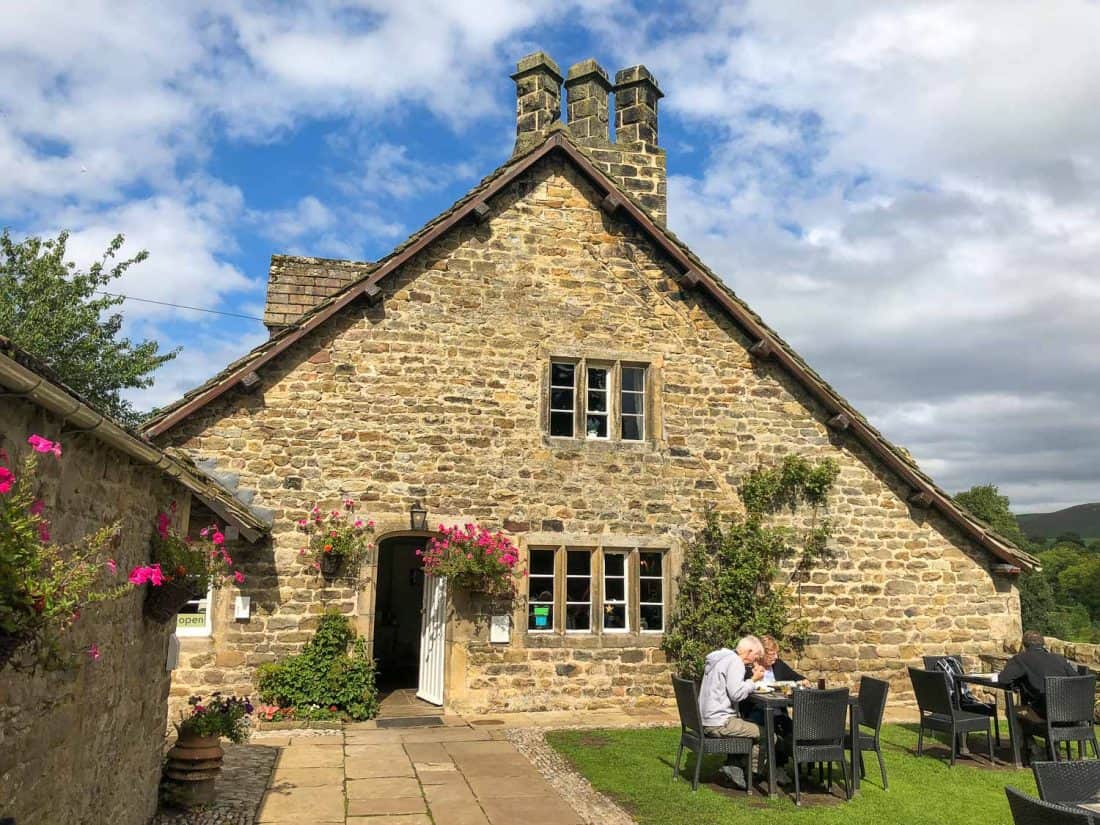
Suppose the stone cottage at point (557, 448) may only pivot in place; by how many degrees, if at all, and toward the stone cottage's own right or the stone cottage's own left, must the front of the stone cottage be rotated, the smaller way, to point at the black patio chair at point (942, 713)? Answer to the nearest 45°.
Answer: approximately 45° to the stone cottage's own left

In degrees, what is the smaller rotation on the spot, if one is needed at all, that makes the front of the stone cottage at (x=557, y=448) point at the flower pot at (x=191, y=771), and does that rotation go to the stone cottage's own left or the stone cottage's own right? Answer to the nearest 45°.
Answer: approximately 45° to the stone cottage's own right

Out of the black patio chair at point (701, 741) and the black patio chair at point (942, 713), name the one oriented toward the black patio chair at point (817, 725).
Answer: the black patio chair at point (701, 741)

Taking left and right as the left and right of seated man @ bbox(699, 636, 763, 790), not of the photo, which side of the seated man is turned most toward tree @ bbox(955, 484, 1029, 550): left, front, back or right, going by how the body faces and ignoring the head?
left

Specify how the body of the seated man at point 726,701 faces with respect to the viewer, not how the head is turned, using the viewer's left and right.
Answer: facing to the right of the viewer

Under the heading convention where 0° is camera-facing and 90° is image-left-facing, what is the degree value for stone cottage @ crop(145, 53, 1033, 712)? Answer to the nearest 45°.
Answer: approximately 0°

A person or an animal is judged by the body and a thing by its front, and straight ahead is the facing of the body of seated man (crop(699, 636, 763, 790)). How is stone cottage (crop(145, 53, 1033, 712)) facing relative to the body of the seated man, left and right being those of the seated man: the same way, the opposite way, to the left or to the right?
to the right

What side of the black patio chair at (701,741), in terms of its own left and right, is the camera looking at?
right

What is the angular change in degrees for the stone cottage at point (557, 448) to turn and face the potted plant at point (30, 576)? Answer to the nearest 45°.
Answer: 0° — it already faces it
